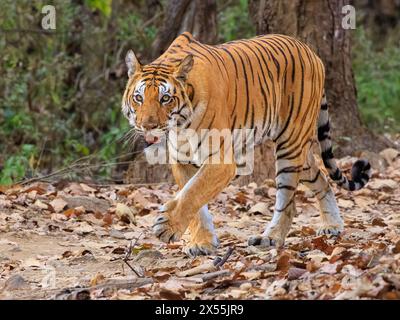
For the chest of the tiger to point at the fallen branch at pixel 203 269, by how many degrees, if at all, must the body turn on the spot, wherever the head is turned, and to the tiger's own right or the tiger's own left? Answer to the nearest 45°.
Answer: approximately 45° to the tiger's own left

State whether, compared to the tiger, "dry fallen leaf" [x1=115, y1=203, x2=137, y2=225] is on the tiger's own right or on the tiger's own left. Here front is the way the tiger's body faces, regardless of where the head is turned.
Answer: on the tiger's own right

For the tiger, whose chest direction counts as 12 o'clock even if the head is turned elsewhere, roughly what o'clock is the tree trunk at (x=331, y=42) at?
The tree trunk is roughly at 5 o'clock from the tiger.

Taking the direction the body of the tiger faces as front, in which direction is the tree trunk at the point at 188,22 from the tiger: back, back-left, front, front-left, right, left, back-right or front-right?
back-right

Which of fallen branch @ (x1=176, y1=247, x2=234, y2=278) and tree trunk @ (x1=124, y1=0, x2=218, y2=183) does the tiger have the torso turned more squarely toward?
the fallen branch

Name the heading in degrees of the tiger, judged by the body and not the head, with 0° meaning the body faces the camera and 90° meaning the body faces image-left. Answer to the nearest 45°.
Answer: approximately 45°

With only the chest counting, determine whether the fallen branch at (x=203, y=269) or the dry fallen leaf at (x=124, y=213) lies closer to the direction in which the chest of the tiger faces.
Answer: the fallen branch

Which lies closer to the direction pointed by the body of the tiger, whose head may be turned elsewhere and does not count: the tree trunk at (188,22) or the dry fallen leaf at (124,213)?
the dry fallen leaf
